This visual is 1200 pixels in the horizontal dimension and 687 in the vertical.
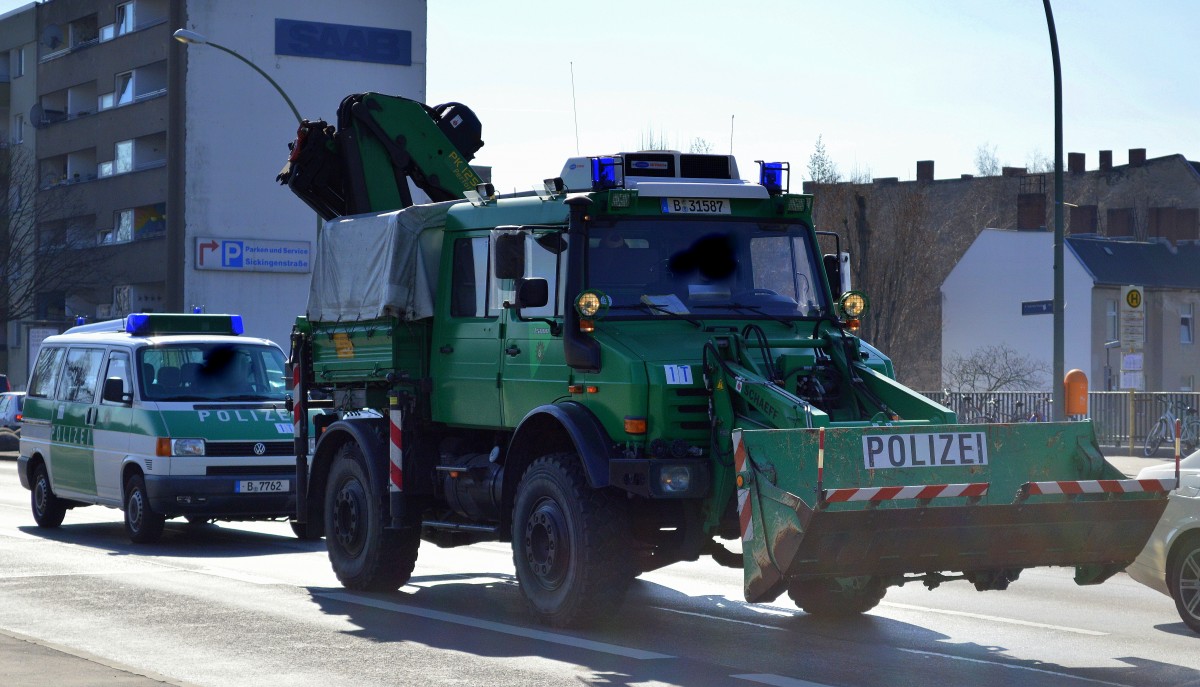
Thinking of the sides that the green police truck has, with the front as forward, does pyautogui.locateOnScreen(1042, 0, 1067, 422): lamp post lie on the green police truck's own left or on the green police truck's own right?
on the green police truck's own left

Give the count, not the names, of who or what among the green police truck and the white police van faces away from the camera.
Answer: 0

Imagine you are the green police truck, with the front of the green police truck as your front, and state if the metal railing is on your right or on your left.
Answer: on your left

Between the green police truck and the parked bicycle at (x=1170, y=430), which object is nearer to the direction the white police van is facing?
the green police truck

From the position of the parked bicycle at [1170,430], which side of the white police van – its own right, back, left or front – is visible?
left

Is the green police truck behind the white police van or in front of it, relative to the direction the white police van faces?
in front

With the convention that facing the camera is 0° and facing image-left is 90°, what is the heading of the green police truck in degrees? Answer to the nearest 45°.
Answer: approximately 315°

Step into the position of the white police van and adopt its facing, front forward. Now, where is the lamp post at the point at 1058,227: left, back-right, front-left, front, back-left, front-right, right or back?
front-left

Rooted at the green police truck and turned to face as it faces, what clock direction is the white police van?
The white police van is roughly at 6 o'clock from the green police truck.

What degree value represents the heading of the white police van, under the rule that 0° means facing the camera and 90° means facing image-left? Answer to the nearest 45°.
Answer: approximately 315°
